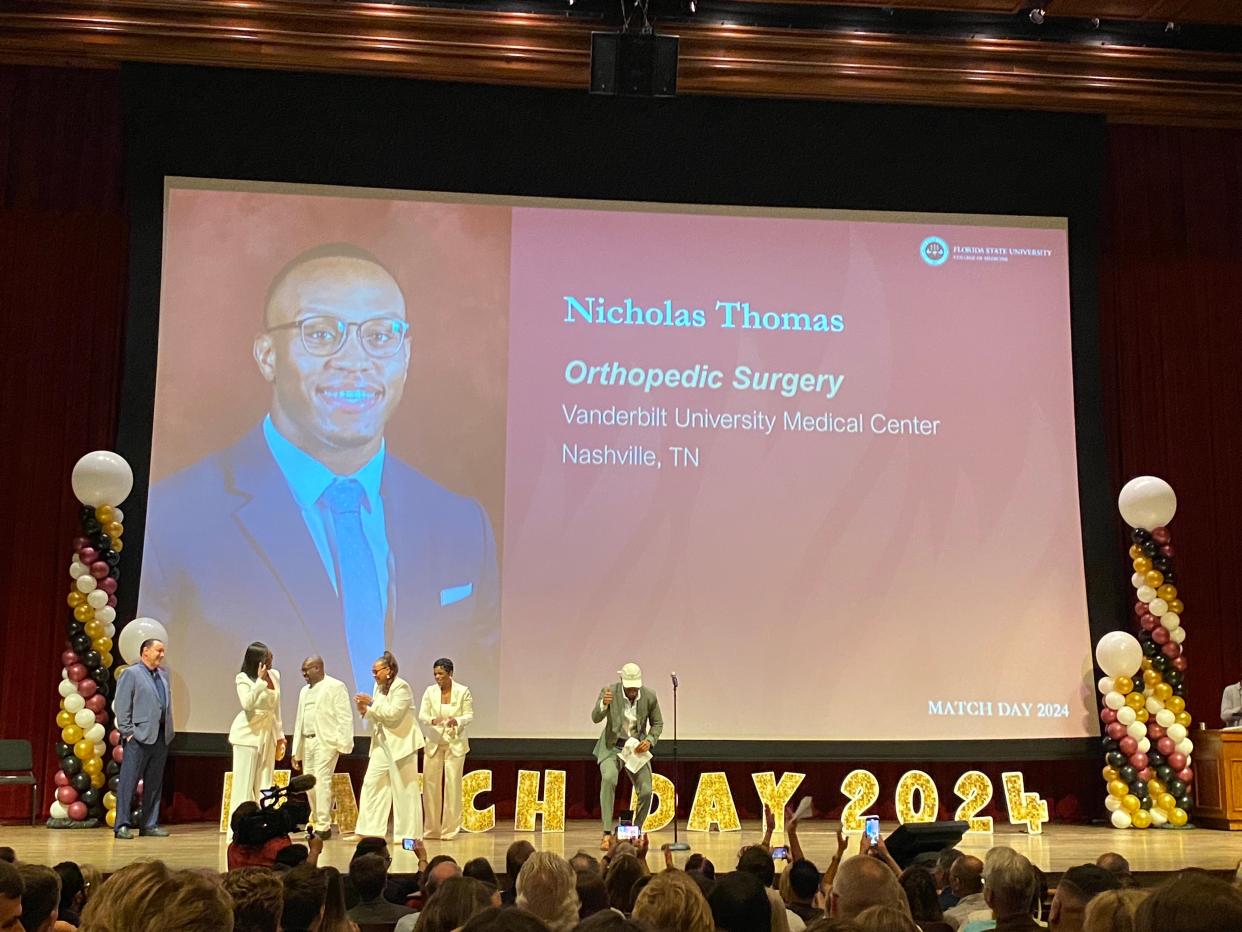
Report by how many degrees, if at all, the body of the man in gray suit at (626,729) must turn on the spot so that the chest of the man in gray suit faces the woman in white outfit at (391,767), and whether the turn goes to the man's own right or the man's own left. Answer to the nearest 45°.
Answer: approximately 90° to the man's own right

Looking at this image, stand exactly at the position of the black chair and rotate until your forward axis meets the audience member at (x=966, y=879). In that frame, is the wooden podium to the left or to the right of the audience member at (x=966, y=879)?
left

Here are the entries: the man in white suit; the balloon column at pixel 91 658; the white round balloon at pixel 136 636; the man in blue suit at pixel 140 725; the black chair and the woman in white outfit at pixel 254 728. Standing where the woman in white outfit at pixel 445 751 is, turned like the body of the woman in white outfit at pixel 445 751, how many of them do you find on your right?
6

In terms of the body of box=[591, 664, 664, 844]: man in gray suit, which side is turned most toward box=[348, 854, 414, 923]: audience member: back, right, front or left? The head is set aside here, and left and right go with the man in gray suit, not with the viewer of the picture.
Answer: front

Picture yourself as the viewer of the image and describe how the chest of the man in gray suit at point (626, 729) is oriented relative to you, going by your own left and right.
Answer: facing the viewer

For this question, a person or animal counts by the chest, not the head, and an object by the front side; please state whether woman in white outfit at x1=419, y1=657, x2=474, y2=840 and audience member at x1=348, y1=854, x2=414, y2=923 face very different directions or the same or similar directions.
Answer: very different directions

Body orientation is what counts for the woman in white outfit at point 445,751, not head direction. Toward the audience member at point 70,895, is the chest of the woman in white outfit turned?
yes

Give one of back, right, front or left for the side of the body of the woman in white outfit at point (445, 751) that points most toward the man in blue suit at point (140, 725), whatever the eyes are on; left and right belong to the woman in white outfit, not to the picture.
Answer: right

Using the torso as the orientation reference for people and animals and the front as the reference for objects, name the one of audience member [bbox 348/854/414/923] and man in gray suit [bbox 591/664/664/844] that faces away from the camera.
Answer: the audience member

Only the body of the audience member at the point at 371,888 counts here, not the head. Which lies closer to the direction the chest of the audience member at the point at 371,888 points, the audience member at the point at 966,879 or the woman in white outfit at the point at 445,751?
the woman in white outfit

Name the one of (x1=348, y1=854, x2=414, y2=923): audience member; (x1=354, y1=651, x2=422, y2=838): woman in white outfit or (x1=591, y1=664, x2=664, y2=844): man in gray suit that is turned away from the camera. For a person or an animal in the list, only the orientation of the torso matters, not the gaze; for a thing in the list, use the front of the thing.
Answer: the audience member

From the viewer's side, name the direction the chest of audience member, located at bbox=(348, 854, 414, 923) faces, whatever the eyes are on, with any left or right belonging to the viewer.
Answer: facing away from the viewer

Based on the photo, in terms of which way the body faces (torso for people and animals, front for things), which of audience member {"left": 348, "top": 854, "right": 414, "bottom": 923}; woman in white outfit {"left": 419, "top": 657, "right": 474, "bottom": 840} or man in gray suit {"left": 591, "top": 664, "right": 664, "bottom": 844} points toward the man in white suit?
the audience member

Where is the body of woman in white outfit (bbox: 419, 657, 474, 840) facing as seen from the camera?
toward the camera

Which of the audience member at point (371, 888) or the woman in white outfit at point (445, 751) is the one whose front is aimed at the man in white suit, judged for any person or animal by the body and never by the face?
the audience member

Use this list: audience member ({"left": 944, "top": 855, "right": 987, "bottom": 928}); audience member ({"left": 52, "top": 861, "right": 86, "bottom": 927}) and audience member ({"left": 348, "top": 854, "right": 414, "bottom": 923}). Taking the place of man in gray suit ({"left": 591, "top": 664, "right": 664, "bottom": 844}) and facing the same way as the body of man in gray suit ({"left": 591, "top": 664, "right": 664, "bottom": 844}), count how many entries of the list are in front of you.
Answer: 3

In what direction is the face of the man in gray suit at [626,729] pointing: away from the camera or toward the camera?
toward the camera
